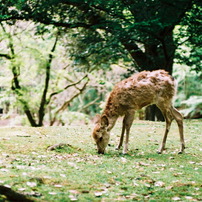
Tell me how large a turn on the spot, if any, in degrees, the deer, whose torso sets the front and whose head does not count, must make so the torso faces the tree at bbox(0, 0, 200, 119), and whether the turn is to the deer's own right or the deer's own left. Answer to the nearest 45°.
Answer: approximately 90° to the deer's own right

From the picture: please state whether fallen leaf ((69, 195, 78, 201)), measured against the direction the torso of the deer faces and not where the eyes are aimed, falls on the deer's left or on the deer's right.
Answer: on the deer's left

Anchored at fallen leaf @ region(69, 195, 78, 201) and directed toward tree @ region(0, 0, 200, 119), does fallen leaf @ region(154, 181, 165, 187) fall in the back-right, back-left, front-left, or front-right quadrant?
front-right

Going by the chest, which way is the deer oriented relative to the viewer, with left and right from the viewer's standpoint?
facing to the left of the viewer

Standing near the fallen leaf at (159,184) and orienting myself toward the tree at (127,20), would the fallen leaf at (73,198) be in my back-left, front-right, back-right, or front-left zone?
back-left

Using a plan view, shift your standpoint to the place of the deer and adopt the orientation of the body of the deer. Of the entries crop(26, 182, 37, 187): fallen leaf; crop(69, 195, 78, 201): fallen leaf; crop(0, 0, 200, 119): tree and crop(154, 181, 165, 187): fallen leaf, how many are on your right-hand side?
1
